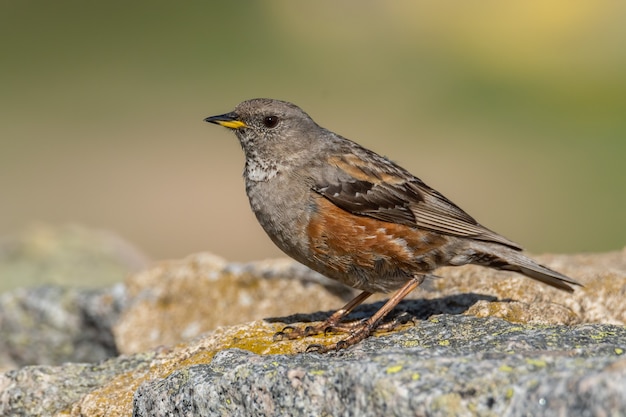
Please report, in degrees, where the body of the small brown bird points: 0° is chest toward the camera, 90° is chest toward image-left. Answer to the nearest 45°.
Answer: approximately 90°

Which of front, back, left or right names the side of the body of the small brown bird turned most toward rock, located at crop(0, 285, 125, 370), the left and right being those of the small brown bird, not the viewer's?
front
